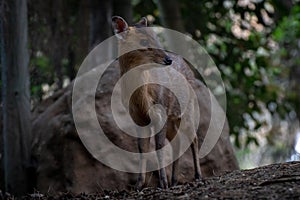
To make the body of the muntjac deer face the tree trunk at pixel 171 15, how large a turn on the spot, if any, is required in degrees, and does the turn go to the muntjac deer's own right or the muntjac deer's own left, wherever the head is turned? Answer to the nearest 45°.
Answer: approximately 135° to the muntjac deer's own right

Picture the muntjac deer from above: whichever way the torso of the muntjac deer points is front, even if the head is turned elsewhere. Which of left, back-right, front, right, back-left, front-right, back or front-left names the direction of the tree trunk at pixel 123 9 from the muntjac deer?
back-right

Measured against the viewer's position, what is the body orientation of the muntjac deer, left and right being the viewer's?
facing the viewer and to the left of the viewer

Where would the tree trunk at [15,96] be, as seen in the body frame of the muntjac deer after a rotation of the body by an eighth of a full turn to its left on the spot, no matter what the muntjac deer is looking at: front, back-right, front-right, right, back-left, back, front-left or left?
back-right
